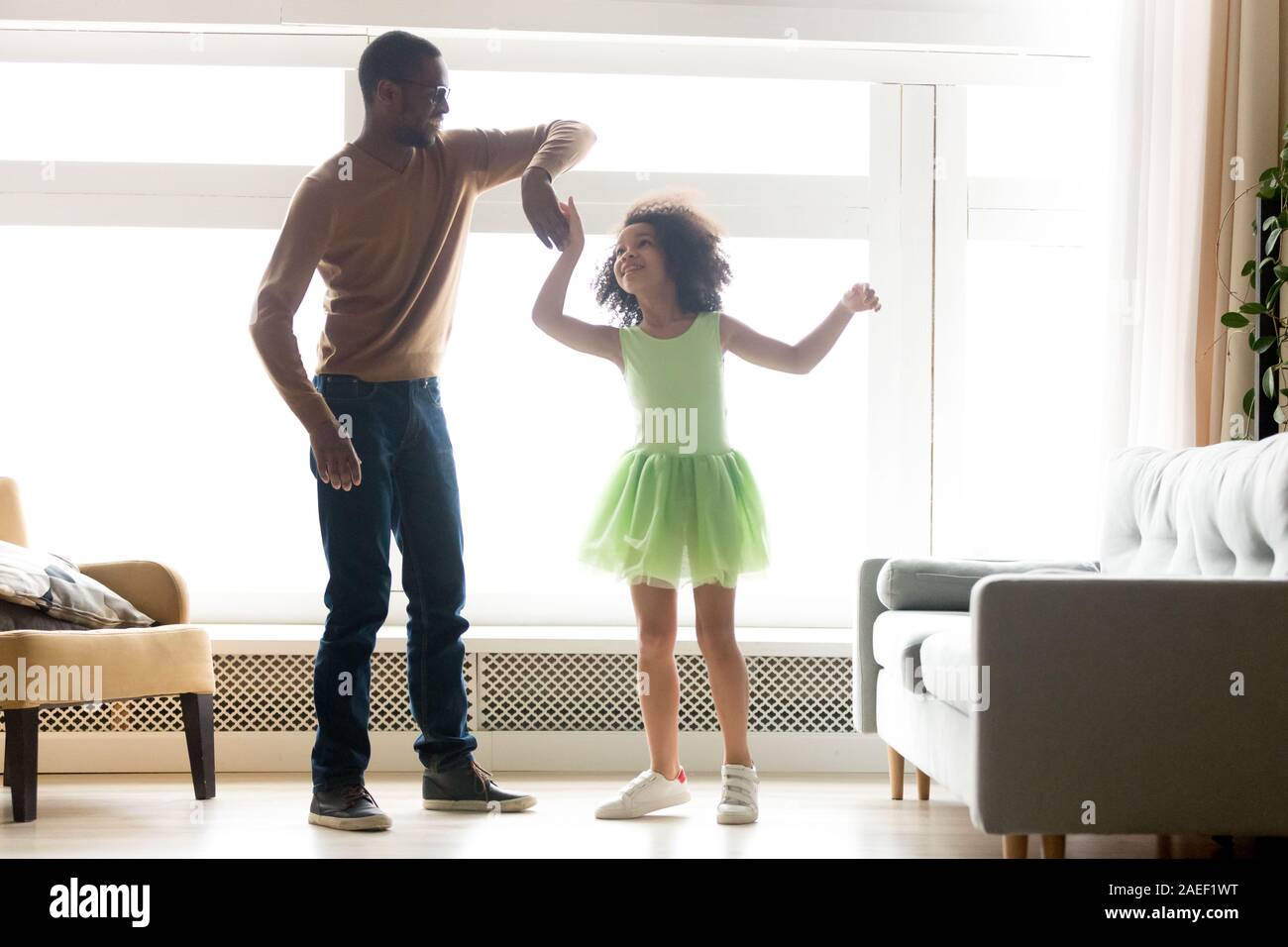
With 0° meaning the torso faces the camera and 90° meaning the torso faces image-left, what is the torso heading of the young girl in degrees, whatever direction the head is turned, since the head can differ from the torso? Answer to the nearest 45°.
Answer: approximately 0°

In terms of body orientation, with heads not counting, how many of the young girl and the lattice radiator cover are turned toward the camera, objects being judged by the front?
2

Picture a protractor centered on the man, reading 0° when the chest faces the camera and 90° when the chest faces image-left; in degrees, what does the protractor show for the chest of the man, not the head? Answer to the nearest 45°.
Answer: approximately 315°

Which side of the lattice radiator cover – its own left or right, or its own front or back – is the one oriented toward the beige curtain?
left

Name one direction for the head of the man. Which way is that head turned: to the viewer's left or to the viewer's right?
to the viewer's right

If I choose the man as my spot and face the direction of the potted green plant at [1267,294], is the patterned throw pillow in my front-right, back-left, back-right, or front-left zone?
back-left
